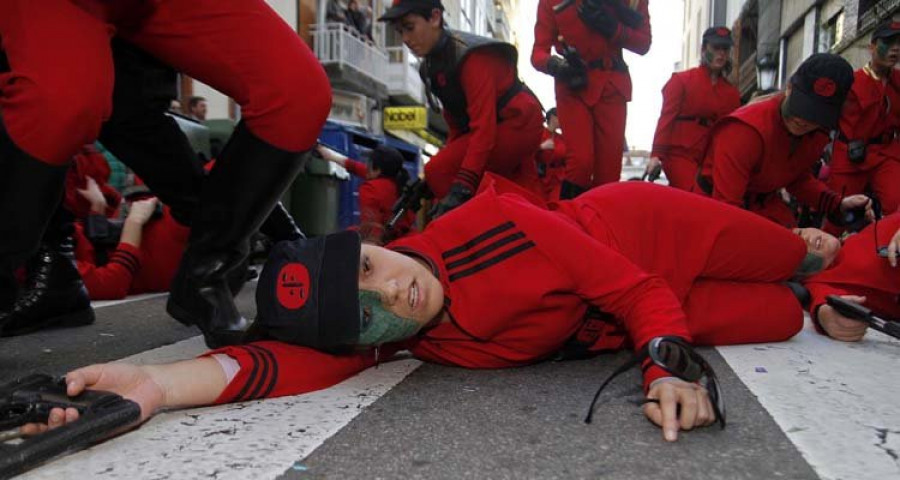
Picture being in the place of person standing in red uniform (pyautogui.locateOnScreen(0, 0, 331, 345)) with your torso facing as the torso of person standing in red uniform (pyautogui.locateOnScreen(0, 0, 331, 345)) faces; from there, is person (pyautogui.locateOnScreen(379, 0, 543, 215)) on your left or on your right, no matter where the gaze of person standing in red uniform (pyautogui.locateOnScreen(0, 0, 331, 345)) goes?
on your left

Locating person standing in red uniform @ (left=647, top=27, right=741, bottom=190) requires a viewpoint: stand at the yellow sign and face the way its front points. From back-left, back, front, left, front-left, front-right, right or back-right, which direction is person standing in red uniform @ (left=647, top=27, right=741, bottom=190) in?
front

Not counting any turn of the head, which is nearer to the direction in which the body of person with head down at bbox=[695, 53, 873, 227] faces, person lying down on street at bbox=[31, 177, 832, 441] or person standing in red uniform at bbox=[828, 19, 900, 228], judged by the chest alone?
the person lying down on street

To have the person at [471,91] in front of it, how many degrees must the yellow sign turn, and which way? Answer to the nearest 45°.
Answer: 0° — it already faces them

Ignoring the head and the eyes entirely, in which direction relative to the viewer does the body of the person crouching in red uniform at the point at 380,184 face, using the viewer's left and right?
facing to the left of the viewer

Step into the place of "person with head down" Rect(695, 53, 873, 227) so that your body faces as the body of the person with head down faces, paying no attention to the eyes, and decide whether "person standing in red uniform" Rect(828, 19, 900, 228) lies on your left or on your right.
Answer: on your left

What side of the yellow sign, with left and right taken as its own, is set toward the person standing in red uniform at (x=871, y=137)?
front

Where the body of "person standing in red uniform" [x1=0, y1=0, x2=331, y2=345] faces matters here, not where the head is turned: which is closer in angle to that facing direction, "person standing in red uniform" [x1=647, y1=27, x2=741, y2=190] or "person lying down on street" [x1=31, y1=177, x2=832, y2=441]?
the person lying down on street

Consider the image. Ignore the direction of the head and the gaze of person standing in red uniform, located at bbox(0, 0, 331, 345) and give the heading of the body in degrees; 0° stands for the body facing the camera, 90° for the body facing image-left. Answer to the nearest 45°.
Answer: approximately 315°

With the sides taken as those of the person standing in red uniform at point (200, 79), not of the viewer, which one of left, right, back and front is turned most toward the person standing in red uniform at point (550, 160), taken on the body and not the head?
left
